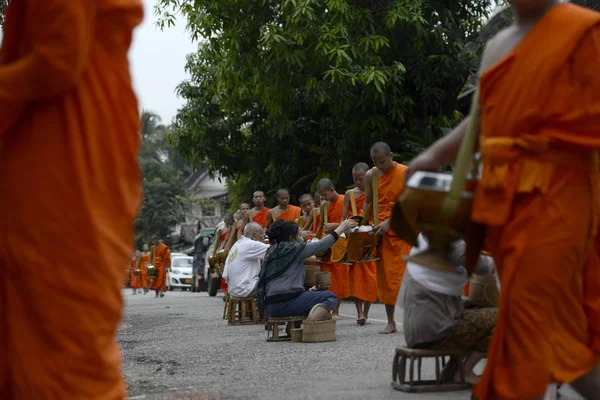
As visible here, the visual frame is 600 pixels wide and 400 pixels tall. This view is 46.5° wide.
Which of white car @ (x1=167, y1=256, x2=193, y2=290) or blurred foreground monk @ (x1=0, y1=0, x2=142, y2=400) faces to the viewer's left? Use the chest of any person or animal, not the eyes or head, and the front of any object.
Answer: the blurred foreground monk

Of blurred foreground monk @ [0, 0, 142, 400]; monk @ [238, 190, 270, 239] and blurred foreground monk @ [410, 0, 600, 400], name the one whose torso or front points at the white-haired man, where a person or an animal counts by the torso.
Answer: the monk

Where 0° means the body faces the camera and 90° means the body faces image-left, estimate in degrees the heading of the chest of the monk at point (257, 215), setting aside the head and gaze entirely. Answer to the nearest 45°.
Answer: approximately 0°

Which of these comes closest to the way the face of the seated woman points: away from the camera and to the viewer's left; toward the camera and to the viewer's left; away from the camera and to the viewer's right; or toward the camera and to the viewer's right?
away from the camera and to the viewer's right

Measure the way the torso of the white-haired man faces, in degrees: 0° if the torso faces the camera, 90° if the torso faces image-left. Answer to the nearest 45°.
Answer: approximately 225°
